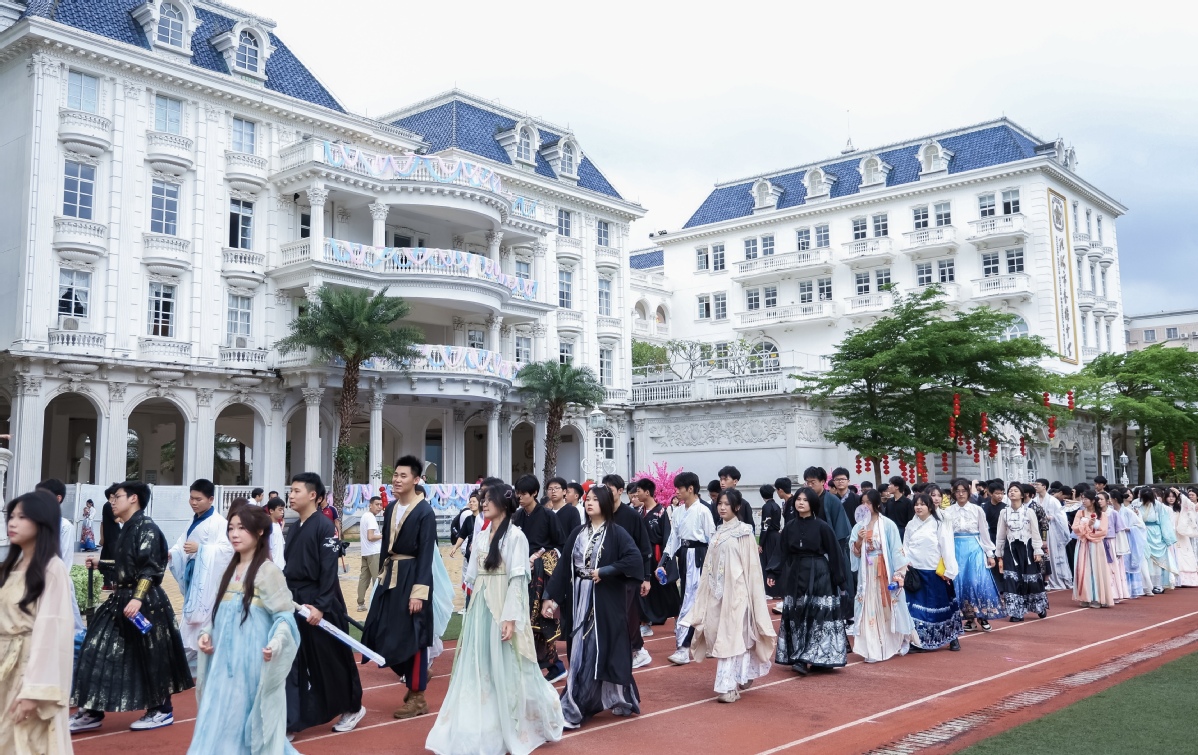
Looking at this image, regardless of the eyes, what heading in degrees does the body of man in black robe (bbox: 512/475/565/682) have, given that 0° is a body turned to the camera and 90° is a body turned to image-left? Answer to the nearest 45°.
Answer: approximately 45°

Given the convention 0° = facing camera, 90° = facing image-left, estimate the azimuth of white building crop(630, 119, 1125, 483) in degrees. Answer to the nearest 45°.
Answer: approximately 45°

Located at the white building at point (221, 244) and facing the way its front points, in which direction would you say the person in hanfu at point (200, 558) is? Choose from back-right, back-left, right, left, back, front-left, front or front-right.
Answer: front-right

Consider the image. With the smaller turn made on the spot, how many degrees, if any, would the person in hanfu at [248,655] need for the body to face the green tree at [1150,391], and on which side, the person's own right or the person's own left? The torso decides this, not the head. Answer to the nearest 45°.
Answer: approximately 180°

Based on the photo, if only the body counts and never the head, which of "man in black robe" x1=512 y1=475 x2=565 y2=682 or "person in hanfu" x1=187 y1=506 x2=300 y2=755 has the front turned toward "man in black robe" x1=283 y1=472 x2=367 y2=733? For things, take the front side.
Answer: "man in black robe" x1=512 y1=475 x2=565 y2=682

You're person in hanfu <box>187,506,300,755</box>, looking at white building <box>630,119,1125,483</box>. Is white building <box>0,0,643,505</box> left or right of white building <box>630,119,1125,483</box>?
left

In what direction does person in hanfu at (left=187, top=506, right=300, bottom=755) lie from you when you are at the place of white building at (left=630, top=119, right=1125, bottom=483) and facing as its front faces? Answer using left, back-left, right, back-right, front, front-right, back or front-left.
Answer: front-left

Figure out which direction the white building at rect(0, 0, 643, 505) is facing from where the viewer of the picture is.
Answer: facing the viewer and to the right of the viewer

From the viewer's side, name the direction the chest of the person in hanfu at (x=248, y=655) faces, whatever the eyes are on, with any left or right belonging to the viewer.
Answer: facing the viewer and to the left of the viewer

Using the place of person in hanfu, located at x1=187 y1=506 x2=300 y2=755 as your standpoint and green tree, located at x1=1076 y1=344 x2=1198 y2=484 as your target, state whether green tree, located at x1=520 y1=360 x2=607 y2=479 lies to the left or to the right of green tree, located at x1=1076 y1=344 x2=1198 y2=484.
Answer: left

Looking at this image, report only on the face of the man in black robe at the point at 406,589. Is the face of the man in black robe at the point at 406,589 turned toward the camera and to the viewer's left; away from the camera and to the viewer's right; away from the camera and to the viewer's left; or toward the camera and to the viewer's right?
toward the camera and to the viewer's left

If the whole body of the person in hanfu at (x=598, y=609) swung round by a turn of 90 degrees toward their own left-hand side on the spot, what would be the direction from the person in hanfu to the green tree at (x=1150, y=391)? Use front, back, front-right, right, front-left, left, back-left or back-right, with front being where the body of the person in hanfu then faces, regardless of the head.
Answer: left

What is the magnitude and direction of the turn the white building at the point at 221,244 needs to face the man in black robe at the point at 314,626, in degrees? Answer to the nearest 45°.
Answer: approximately 45° to its right

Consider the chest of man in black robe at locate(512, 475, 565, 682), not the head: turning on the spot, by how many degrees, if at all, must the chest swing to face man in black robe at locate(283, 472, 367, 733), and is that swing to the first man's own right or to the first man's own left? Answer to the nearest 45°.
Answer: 0° — they already face them
